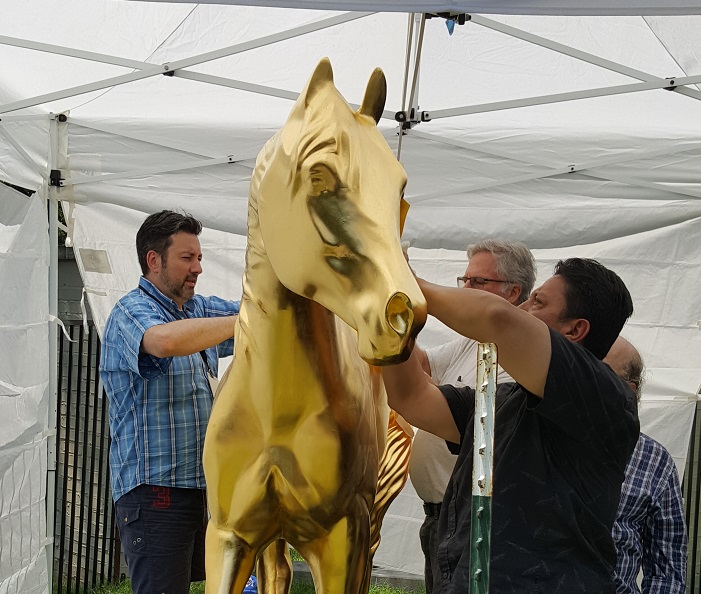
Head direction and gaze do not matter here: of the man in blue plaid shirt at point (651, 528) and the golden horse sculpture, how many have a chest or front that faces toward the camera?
1

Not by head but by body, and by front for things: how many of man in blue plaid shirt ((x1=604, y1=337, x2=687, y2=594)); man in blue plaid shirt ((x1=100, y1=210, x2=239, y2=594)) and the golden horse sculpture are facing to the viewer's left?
1

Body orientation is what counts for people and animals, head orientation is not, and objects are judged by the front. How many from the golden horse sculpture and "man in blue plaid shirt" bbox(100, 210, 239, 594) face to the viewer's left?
0

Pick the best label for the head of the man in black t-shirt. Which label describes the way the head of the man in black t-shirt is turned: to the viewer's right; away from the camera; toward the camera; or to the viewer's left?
to the viewer's left

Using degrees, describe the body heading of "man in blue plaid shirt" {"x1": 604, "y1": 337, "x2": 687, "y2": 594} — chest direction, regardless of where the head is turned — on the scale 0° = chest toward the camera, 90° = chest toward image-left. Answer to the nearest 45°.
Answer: approximately 90°

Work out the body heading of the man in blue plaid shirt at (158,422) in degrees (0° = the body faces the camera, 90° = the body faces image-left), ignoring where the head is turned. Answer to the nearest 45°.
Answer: approximately 315°

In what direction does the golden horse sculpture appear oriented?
toward the camera

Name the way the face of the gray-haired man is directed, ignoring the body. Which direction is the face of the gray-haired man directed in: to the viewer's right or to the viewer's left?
to the viewer's left

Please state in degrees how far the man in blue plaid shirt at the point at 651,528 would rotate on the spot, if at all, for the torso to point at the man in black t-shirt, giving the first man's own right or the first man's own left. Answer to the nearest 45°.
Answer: approximately 90° to the first man's own left

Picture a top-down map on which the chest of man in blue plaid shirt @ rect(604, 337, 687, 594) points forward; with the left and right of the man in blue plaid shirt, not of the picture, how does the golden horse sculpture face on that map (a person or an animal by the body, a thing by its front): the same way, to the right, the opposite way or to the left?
to the left

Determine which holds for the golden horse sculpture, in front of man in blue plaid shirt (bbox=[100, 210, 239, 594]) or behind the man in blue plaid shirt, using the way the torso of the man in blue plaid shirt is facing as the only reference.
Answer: in front

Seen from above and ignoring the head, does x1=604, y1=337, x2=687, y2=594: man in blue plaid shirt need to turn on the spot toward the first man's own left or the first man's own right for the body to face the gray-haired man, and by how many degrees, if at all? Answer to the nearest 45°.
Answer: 0° — they already face them

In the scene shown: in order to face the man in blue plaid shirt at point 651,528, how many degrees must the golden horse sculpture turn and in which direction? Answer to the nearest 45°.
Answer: approximately 135° to its left
